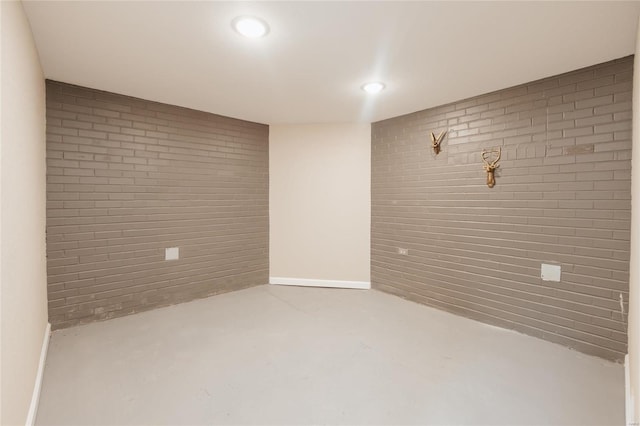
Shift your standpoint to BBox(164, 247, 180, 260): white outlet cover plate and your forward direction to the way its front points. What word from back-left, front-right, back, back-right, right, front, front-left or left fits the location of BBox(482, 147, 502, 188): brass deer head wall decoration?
front-left

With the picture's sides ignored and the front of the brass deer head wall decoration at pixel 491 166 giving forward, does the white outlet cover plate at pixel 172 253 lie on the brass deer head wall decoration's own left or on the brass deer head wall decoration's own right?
on the brass deer head wall decoration's own right
